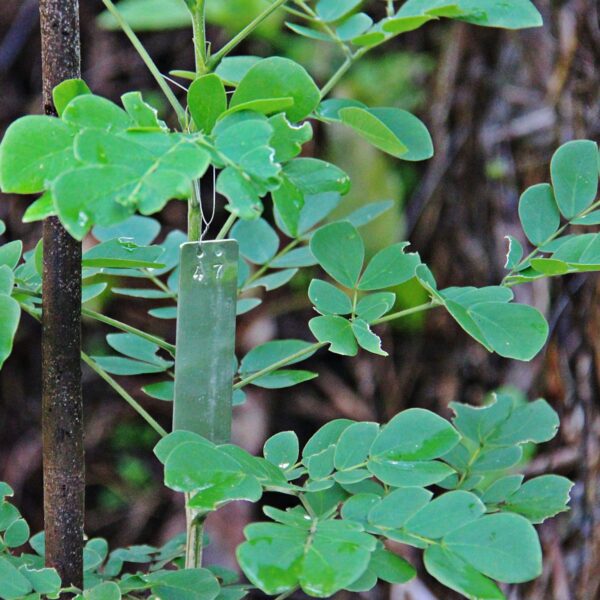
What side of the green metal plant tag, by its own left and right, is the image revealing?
front
